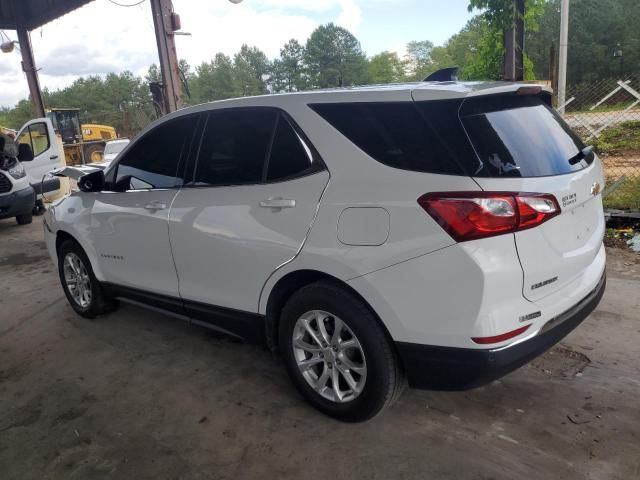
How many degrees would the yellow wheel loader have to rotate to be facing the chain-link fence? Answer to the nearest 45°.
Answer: approximately 135° to its left

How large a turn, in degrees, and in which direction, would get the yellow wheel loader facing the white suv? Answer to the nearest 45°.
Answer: approximately 90° to its left

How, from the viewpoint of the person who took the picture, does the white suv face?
facing away from the viewer and to the left of the viewer

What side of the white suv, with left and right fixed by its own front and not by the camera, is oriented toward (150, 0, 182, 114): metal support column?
front

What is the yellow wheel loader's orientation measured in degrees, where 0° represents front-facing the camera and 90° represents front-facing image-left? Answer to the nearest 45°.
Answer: approximately 90°

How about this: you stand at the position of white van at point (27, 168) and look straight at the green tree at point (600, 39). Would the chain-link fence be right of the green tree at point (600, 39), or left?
right

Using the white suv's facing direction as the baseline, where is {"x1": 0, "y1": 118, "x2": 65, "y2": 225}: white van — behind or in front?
in front

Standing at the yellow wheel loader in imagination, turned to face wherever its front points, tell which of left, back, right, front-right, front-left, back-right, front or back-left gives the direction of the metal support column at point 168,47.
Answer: left

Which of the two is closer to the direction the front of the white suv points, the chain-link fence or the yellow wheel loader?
the yellow wheel loader

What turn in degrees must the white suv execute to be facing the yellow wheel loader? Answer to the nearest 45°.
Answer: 0° — it already faces it

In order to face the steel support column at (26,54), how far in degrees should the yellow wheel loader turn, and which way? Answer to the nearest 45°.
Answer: approximately 90° to its left
